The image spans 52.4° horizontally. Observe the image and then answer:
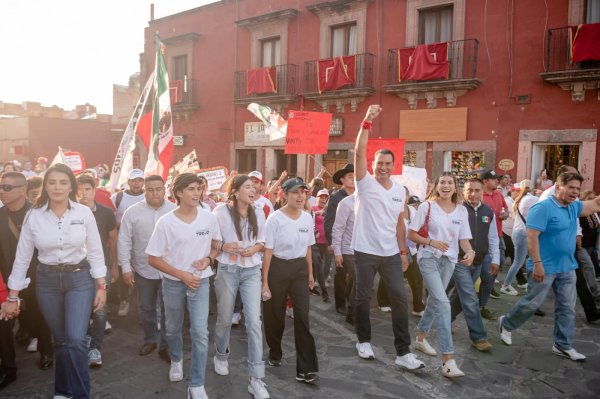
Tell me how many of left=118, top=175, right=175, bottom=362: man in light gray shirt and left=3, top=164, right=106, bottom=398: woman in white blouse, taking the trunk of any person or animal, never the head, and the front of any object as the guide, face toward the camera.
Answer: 2

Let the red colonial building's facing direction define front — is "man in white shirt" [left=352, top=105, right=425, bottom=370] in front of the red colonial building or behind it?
in front

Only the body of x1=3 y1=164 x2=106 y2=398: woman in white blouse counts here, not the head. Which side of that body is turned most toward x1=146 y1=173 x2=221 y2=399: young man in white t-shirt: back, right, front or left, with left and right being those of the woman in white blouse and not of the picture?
left

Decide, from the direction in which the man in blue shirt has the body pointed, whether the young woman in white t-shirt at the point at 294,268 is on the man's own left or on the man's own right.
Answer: on the man's own right

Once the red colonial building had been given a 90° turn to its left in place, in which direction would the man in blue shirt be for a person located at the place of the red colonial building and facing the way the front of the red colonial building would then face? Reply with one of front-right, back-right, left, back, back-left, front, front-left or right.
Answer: front-right

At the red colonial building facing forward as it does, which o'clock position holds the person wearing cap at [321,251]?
The person wearing cap is roughly at 11 o'clock from the red colonial building.

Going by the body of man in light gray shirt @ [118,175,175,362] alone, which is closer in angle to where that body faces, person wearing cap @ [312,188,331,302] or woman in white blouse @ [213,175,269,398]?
the woman in white blouse

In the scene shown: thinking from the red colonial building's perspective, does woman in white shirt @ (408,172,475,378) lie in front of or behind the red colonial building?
in front

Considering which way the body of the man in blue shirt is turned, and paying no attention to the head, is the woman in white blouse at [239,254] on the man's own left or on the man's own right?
on the man's own right

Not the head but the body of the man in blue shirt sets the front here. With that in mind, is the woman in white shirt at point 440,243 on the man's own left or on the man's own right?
on the man's own right

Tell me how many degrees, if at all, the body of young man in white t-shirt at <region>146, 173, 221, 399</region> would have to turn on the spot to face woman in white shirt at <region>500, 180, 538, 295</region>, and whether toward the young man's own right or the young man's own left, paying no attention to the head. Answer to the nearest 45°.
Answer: approximately 90° to the young man's own left
